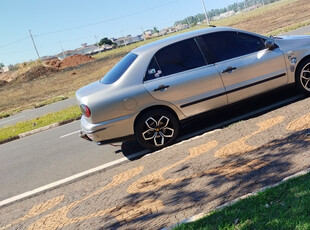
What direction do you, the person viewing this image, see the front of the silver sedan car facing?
facing to the right of the viewer

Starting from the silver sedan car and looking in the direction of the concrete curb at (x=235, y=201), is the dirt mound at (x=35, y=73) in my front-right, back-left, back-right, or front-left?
back-right

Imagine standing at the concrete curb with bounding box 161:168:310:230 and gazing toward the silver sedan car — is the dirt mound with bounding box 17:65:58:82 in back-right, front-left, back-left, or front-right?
front-left

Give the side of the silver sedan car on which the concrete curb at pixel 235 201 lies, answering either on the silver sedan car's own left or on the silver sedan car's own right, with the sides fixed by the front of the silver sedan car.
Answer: on the silver sedan car's own right

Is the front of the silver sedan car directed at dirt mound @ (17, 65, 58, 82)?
no
